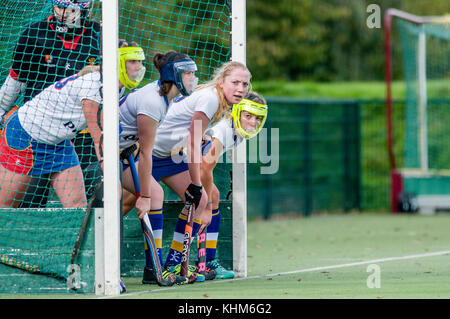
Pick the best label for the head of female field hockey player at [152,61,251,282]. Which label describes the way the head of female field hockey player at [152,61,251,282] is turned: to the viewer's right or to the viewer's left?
to the viewer's right

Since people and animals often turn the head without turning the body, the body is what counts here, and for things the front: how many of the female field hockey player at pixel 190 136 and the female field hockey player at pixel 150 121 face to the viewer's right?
2

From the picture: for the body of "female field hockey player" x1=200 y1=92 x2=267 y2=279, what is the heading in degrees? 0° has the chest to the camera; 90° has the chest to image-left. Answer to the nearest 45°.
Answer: approximately 315°

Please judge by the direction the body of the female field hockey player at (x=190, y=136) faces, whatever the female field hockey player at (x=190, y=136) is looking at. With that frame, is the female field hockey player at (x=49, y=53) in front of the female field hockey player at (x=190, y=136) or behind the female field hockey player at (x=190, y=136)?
behind

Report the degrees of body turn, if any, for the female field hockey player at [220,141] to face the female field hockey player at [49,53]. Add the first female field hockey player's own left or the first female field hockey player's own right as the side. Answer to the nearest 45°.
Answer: approximately 135° to the first female field hockey player's own right

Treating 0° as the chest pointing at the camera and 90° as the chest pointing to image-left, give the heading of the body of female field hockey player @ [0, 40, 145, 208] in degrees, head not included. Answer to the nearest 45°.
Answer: approximately 270°

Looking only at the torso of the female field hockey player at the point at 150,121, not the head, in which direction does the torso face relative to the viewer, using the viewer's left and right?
facing to the right of the viewer
